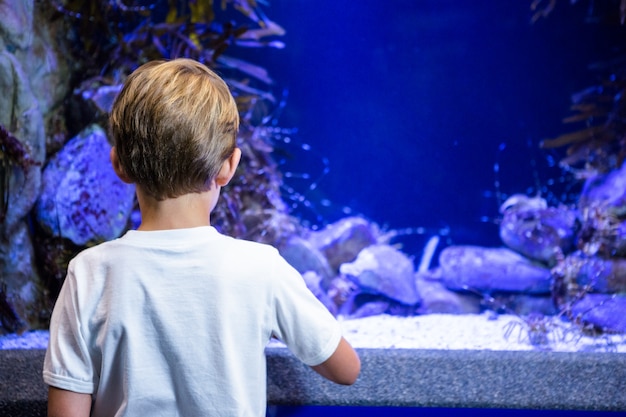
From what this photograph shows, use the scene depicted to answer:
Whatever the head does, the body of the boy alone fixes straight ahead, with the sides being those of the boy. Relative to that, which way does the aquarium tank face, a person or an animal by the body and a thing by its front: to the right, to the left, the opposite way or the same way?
the opposite way

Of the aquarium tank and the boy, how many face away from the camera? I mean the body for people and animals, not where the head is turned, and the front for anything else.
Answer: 1

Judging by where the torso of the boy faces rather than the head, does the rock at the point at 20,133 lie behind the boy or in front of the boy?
in front

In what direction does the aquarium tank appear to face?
toward the camera

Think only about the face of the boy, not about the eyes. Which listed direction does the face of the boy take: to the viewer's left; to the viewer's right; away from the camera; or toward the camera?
away from the camera

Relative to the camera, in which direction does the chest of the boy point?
away from the camera

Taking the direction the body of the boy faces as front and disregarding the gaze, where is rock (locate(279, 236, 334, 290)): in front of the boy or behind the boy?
in front
